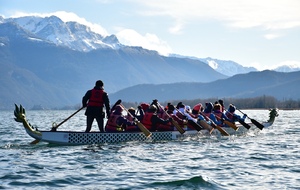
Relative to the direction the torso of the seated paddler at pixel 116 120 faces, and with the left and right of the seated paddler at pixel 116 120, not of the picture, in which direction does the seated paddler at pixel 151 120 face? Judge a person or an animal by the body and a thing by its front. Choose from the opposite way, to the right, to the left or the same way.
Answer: the same way

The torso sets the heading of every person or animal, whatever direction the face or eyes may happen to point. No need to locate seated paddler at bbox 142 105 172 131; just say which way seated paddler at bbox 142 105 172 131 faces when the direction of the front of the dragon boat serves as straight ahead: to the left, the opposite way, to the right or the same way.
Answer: the same way
